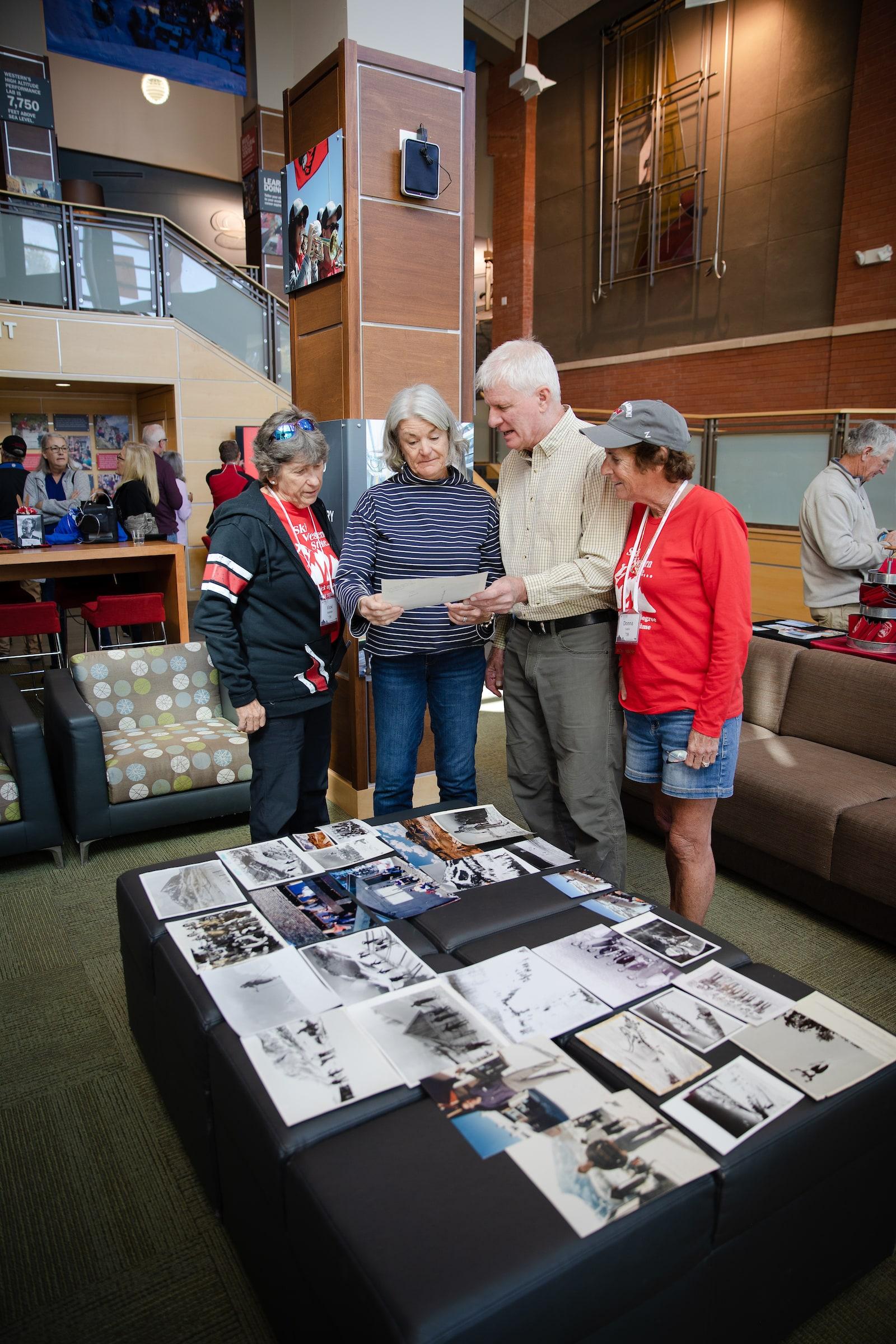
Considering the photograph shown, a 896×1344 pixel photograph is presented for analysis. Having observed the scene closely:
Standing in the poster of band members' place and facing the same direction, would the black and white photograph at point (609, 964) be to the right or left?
on its left

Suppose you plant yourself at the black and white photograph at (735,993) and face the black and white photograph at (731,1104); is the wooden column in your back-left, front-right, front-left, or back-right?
back-right

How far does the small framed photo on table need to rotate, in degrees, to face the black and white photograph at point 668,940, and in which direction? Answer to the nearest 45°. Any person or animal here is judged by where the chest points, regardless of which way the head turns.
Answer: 0° — it already faces it

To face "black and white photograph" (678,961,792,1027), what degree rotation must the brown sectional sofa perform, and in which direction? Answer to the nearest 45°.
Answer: approximately 45° to its left

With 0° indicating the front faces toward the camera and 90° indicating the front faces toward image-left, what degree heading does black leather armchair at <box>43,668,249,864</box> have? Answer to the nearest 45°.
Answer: approximately 315°

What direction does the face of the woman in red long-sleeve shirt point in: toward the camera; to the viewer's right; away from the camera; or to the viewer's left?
to the viewer's left

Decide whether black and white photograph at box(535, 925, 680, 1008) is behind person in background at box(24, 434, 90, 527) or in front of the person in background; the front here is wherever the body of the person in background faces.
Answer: in front

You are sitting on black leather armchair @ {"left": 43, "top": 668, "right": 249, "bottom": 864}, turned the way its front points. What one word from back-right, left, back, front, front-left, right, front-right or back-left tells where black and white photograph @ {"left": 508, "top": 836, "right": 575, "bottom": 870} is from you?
front

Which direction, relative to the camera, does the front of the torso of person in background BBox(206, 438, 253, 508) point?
away from the camera

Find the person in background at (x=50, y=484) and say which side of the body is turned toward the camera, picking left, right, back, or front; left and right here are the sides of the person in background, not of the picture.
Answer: front

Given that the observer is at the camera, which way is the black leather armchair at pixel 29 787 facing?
facing the viewer and to the right of the viewer

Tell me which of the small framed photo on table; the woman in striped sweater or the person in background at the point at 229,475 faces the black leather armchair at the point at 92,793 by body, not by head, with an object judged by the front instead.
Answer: the small framed photo on table
